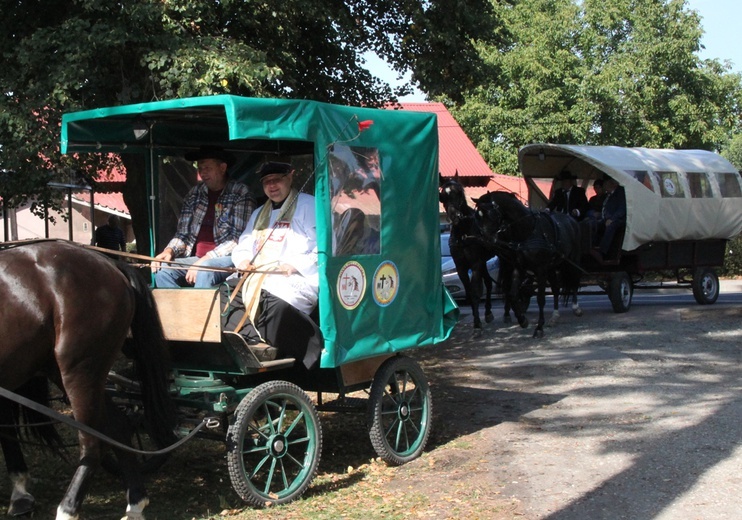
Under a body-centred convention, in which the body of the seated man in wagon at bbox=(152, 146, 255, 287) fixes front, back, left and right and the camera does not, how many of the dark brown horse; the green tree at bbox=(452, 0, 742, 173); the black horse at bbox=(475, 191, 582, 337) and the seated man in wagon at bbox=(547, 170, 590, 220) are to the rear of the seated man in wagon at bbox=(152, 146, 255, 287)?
3

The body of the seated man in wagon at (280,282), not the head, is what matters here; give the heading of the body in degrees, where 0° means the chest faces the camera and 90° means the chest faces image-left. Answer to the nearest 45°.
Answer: approximately 45°

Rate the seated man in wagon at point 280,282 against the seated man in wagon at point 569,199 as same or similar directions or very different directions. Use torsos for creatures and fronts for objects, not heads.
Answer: same or similar directions

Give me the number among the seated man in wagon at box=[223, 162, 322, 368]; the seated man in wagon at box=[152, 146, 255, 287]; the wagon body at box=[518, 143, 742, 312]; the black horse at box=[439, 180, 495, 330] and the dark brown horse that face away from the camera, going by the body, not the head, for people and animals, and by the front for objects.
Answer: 0

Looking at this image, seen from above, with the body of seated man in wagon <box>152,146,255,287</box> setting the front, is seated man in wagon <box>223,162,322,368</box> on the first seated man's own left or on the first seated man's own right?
on the first seated man's own left

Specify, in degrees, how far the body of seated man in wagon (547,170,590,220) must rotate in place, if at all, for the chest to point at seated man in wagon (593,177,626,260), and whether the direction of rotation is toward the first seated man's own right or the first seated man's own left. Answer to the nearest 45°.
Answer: approximately 90° to the first seated man's own left

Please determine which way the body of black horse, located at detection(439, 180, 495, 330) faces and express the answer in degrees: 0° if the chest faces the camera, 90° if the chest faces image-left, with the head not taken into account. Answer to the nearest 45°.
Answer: approximately 45°

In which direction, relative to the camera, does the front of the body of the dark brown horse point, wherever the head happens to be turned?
to the viewer's left

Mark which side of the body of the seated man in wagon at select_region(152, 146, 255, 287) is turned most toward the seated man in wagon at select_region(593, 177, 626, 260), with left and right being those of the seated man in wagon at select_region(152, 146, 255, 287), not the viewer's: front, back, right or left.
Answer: back

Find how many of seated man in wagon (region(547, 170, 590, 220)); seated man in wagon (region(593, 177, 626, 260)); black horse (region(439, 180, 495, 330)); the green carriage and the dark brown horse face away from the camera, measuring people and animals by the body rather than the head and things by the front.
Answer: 0

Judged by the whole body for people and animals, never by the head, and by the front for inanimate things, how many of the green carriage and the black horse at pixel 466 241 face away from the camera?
0

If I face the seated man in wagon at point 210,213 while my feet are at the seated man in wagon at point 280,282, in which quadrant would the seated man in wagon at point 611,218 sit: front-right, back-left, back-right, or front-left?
front-right

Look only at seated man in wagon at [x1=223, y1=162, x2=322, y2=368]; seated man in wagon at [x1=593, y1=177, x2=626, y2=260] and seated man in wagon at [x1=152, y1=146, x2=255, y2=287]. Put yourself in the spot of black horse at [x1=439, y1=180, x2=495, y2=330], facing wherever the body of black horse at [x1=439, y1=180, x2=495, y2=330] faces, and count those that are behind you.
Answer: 1

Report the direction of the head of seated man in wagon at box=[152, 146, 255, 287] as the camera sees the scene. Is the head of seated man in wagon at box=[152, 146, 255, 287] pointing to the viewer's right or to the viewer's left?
to the viewer's left

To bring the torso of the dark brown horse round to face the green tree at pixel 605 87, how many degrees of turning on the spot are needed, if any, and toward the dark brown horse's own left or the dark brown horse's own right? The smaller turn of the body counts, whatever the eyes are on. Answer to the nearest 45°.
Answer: approximately 135° to the dark brown horse's own right

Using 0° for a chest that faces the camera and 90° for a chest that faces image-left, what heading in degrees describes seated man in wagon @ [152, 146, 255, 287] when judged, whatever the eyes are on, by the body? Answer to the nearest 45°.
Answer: approximately 45°

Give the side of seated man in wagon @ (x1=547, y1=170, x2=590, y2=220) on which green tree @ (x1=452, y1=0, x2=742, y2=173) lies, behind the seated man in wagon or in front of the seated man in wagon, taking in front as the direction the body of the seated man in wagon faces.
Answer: behind

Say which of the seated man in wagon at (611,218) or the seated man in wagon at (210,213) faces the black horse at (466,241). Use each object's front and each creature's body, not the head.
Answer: the seated man in wagon at (611,218)
